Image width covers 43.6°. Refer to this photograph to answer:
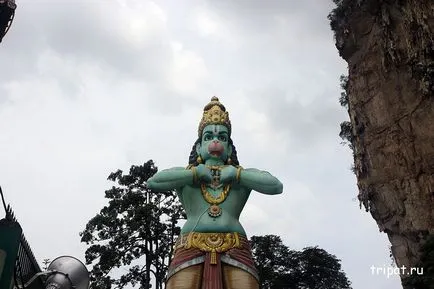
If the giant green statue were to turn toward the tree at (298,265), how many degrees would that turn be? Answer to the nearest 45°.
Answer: approximately 180°

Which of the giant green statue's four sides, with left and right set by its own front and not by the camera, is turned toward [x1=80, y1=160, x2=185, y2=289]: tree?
back

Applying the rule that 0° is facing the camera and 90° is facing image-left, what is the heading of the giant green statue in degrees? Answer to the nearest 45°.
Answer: approximately 0°
